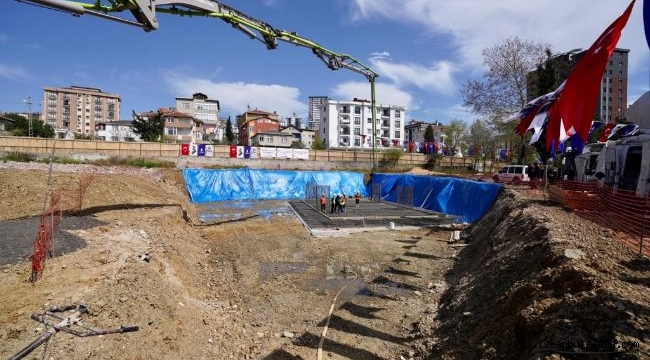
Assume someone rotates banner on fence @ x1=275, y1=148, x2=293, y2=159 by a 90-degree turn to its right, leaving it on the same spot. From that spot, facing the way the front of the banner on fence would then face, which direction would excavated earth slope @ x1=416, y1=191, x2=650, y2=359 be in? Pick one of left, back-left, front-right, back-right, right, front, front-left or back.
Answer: left

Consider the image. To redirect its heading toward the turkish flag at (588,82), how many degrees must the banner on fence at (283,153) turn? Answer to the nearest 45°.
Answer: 0° — it already faces it

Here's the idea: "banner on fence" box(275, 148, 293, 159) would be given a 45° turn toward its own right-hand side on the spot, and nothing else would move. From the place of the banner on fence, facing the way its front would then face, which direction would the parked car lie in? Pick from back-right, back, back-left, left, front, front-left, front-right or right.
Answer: left

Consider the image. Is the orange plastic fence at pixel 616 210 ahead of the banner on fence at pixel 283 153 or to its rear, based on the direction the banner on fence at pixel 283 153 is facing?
ahead

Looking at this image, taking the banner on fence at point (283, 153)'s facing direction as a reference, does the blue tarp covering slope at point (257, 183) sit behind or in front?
in front

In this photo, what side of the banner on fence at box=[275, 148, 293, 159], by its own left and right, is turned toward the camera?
front

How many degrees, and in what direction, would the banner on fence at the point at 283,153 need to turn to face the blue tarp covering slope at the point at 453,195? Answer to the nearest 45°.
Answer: approximately 45° to its left
